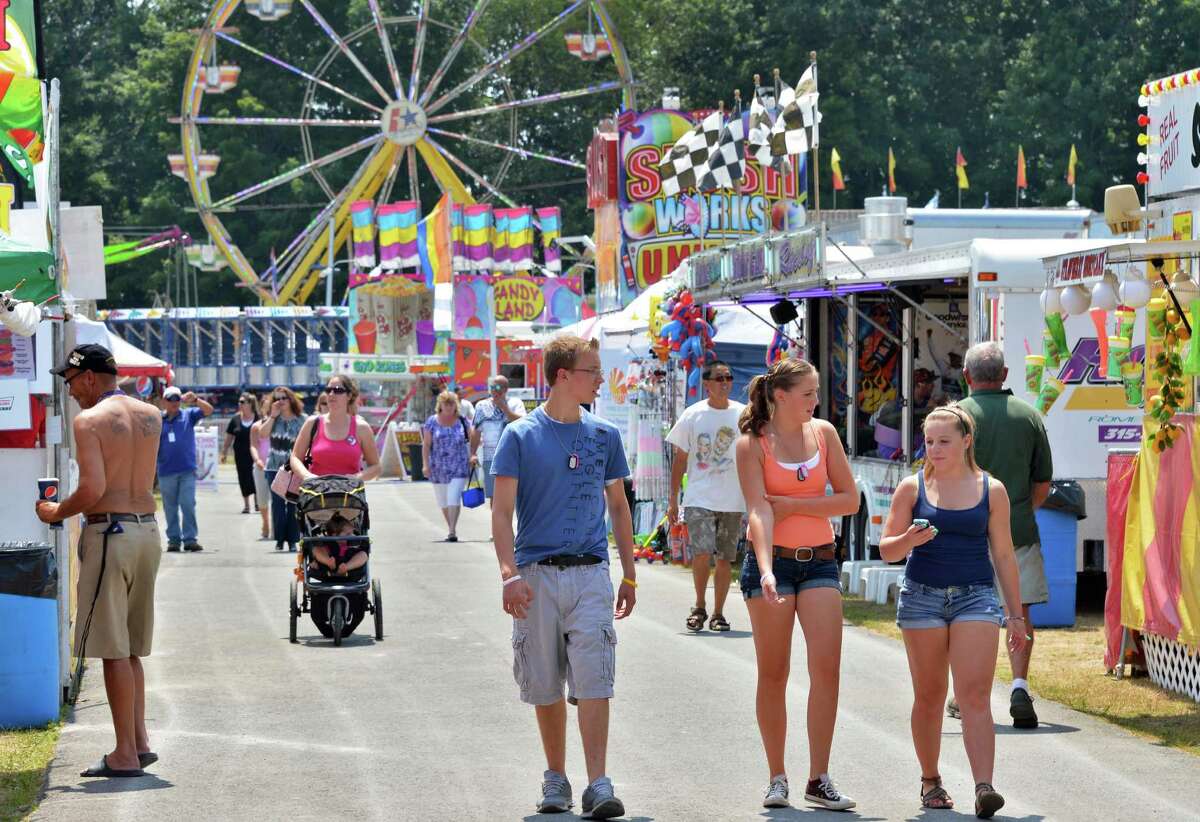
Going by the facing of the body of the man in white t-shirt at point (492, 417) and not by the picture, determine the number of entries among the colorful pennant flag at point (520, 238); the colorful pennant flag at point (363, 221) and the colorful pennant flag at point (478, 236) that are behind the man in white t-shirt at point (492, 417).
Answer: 3

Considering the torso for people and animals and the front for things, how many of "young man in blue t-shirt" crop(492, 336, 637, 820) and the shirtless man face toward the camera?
1

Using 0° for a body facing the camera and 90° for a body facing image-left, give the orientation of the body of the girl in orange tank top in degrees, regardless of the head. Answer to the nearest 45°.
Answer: approximately 0°

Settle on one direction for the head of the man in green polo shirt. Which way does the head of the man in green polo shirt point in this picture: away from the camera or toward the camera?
away from the camera

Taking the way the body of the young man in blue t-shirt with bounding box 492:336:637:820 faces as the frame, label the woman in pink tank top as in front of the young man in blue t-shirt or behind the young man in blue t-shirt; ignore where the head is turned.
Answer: behind

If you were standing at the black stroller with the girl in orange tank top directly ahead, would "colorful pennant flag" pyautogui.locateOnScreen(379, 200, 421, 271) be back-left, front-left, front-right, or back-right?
back-left

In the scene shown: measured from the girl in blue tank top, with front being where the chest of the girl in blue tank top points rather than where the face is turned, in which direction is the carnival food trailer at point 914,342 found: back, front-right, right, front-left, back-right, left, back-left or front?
back

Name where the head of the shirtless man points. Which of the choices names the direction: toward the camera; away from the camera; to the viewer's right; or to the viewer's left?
to the viewer's left

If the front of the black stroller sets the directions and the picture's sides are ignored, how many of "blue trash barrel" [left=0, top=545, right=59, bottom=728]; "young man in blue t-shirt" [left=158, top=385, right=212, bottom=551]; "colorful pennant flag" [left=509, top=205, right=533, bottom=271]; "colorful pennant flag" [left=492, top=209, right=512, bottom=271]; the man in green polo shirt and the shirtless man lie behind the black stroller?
3

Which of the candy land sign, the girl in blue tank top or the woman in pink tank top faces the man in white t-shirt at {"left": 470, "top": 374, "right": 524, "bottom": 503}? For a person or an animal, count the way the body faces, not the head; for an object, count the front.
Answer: the candy land sign
